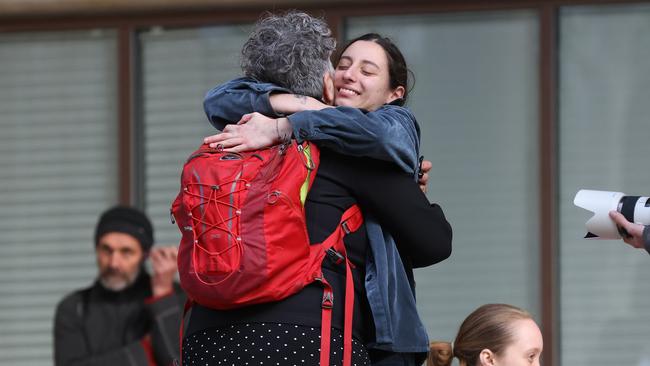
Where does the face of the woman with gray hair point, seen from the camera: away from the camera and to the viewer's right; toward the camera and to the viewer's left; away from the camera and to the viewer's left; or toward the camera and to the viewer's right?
away from the camera and to the viewer's right

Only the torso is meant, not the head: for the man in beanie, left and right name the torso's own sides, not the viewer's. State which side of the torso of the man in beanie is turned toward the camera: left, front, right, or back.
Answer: front

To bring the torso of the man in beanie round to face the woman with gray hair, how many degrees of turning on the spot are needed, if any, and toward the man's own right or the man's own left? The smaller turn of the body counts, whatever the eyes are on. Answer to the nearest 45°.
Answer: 0° — they already face them

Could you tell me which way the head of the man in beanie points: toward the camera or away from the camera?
toward the camera
